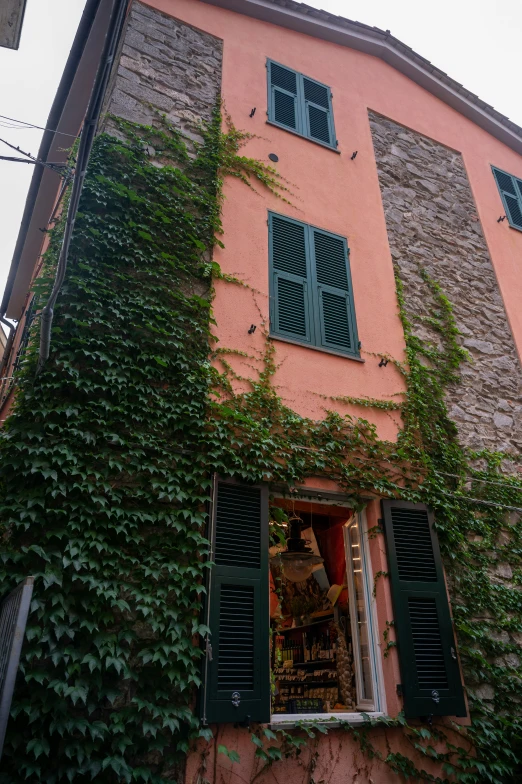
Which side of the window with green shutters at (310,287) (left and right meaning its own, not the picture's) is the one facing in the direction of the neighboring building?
right

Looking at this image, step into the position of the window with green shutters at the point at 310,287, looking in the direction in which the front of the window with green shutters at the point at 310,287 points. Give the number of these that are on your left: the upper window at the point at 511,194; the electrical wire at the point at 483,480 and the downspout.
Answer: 2

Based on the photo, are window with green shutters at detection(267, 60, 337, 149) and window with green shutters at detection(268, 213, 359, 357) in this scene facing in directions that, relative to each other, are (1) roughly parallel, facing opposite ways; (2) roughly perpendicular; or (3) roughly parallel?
roughly parallel

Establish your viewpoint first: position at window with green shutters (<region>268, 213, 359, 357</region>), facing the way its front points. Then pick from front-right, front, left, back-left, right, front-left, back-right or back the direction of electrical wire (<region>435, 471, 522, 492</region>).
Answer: left

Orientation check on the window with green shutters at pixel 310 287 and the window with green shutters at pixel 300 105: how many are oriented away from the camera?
0

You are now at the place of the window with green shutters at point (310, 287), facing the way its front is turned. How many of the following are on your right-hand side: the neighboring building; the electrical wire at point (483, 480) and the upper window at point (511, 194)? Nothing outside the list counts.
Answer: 1

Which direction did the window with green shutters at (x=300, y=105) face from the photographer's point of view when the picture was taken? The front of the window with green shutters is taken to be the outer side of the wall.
facing the viewer and to the right of the viewer

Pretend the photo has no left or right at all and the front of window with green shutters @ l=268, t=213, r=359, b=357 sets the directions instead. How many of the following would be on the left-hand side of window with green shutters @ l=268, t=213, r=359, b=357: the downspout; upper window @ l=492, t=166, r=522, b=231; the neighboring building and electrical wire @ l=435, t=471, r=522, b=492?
2

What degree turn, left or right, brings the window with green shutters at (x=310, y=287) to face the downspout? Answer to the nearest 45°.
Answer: approximately 45° to its right
